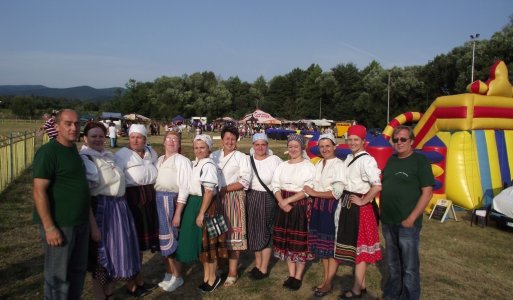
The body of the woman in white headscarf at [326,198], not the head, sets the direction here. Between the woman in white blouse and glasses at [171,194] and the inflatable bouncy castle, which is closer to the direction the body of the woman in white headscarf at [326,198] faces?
the woman in white blouse and glasses

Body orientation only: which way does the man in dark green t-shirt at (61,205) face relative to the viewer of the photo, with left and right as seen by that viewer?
facing the viewer and to the right of the viewer

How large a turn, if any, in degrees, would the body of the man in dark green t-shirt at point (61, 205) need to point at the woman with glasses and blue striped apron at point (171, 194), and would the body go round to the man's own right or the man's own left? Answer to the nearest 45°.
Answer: approximately 90° to the man's own left

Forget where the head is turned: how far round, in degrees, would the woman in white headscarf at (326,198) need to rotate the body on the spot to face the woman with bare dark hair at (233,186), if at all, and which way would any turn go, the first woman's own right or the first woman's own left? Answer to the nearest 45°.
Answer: approximately 45° to the first woman's own right
